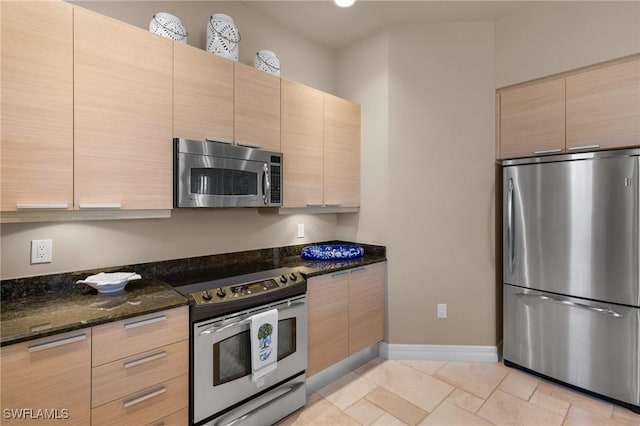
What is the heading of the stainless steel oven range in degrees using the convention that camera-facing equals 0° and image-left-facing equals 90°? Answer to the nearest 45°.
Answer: approximately 315°

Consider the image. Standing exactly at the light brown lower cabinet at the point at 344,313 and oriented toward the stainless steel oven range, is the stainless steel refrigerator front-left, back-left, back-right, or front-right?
back-left

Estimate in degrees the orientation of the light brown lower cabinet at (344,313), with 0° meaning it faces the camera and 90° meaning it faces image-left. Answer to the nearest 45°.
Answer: approximately 315°

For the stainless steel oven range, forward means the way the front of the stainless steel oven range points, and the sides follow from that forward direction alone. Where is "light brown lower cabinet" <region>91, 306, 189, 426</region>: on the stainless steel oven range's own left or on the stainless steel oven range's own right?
on the stainless steel oven range's own right
